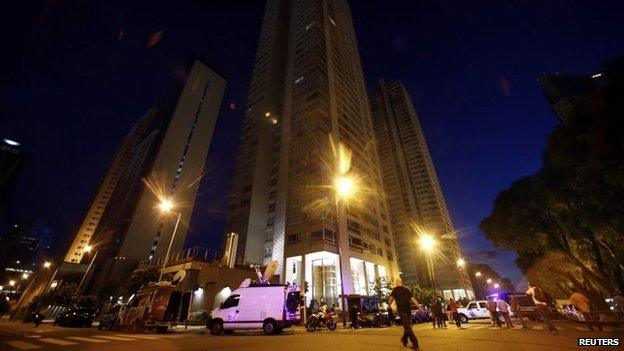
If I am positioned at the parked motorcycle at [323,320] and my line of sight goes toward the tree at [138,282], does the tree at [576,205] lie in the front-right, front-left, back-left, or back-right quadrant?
back-right
